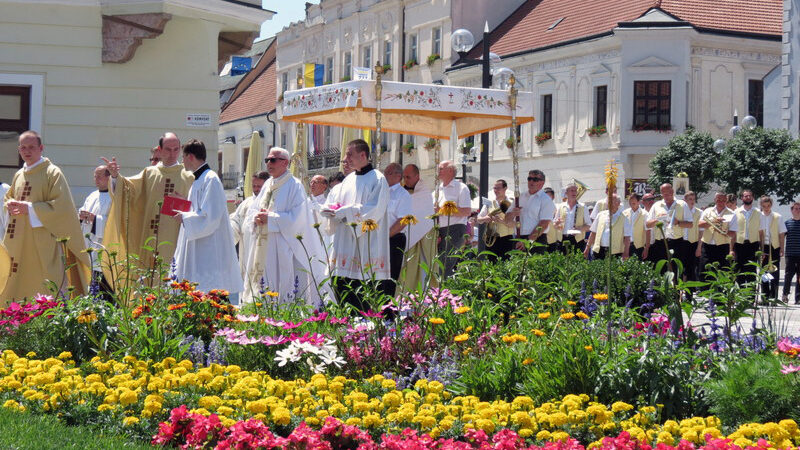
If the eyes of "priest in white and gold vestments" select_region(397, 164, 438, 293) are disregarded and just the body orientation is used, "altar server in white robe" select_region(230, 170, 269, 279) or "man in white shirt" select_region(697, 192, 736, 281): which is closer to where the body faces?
the altar server in white robe

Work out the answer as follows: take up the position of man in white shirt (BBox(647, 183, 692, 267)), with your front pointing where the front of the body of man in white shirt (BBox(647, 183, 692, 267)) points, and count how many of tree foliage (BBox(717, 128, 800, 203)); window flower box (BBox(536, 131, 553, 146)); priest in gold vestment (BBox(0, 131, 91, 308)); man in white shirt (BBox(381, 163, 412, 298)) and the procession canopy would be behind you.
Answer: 2

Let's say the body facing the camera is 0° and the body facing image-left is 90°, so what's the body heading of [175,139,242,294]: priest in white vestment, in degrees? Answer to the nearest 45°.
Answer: approximately 90°

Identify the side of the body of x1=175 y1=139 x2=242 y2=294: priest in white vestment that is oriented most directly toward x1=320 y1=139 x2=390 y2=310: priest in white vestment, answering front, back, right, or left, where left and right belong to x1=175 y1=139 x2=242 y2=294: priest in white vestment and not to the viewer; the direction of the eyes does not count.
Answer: back

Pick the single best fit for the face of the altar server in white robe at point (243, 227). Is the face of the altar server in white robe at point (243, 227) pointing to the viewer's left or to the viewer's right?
to the viewer's left
